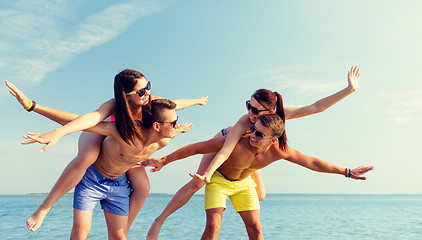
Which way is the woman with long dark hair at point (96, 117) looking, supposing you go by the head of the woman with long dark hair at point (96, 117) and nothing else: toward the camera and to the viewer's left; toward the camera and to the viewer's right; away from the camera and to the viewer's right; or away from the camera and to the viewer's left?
toward the camera and to the viewer's right

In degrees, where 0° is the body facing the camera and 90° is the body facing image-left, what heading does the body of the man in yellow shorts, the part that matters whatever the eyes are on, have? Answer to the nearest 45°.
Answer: approximately 0°

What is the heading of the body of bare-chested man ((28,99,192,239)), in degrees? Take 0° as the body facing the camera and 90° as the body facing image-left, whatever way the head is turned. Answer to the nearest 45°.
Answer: approximately 315°

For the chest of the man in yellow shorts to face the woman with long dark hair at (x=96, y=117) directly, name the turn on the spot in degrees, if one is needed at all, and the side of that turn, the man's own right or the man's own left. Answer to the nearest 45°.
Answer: approximately 45° to the man's own right

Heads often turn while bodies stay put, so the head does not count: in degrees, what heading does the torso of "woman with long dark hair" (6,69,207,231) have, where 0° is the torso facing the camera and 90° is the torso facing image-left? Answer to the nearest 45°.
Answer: approximately 315°

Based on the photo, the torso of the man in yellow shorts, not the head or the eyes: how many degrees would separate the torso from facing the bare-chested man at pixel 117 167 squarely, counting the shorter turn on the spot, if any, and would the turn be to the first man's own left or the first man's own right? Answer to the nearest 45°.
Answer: approximately 45° to the first man's own right

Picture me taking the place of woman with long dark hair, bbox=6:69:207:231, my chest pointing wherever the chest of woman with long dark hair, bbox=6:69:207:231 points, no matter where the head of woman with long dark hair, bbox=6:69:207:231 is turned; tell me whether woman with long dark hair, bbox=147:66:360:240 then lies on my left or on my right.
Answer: on my left

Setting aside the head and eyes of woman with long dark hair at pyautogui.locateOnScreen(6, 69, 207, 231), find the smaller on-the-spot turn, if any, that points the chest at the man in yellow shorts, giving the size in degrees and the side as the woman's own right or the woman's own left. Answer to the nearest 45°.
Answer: approximately 45° to the woman's own left
